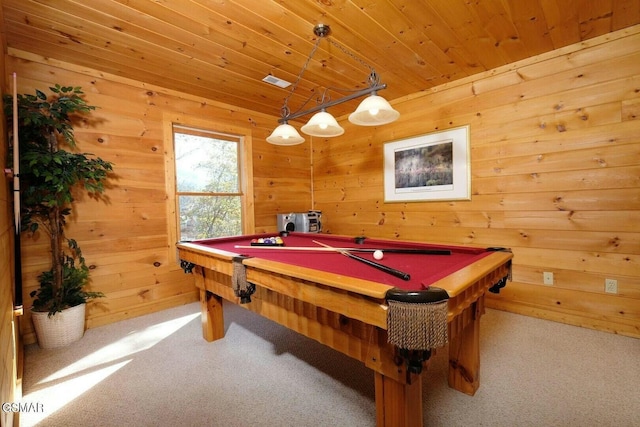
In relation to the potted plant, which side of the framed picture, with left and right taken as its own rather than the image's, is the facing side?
front

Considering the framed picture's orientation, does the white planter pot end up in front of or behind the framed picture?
in front

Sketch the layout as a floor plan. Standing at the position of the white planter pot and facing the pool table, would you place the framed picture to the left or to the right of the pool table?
left

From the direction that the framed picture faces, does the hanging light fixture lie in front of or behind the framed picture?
in front

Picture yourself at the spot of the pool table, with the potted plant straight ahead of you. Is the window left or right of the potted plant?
right

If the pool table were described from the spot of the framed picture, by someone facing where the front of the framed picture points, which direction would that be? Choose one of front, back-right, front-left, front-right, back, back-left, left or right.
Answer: front-left

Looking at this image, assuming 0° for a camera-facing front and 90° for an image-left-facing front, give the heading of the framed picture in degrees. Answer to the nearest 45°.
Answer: approximately 45°
